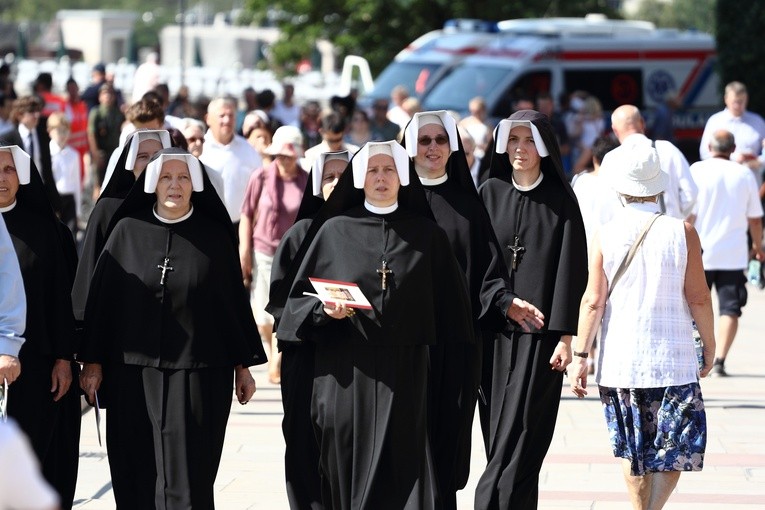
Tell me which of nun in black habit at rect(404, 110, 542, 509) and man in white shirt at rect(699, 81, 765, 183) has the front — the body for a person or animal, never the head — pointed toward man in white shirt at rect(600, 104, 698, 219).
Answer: man in white shirt at rect(699, 81, 765, 183)

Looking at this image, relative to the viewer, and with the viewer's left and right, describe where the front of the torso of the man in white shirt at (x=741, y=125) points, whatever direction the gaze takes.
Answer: facing the viewer

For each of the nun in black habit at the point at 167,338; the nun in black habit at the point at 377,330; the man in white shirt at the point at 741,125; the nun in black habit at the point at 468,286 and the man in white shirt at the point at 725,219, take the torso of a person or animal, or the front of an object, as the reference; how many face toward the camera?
4

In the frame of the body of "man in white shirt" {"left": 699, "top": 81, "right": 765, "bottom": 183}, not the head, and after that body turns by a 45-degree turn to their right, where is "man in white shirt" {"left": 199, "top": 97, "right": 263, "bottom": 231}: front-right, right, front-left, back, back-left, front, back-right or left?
front

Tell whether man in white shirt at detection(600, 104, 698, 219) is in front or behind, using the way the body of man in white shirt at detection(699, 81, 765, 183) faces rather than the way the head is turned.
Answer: in front

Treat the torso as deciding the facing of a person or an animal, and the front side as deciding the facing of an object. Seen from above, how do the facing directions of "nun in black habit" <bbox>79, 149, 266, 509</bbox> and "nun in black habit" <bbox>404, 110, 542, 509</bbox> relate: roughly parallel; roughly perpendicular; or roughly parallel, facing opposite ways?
roughly parallel

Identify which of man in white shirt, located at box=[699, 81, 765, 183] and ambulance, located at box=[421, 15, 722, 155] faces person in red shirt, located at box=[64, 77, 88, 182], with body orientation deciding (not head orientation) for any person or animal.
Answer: the ambulance

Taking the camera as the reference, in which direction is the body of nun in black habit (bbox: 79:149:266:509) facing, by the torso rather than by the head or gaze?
toward the camera

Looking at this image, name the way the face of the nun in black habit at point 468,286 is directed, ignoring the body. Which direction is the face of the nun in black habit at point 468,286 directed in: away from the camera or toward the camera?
toward the camera

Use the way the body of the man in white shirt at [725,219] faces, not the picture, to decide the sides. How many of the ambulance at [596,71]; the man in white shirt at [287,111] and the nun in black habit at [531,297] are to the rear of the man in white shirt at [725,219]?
1

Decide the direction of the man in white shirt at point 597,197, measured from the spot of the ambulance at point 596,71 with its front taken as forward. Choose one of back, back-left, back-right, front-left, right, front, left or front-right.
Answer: front-left

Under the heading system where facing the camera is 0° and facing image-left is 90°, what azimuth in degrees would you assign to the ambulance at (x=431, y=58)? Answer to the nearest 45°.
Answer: approximately 45°

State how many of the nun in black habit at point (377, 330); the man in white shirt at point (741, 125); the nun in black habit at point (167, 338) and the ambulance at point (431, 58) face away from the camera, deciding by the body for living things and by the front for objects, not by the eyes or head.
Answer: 0

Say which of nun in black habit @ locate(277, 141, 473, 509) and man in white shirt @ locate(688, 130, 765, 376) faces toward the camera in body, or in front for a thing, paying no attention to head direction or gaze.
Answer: the nun in black habit

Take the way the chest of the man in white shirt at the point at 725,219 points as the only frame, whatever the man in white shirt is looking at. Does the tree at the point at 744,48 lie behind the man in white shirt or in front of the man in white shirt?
in front

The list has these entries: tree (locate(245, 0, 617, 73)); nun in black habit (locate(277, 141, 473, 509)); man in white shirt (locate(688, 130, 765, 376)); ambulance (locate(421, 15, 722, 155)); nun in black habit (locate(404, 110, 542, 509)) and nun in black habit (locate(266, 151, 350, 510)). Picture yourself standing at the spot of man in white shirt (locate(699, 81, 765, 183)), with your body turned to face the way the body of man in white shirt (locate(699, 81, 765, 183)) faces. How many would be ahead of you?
4

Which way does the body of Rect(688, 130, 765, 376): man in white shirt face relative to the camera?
away from the camera

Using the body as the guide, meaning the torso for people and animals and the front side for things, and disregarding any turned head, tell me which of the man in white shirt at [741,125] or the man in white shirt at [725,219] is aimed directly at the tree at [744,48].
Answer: the man in white shirt at [725,219]

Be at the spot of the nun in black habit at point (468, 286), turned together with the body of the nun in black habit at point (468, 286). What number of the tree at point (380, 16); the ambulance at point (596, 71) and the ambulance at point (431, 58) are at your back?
3

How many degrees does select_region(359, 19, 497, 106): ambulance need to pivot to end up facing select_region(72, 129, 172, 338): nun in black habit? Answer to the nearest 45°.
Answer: approximately 45° to its left

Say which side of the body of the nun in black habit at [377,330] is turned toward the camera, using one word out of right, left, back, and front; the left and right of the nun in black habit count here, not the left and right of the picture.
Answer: front

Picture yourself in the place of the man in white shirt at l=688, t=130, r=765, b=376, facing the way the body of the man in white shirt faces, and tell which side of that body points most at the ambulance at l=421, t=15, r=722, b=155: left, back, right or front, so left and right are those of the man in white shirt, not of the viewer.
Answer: front
